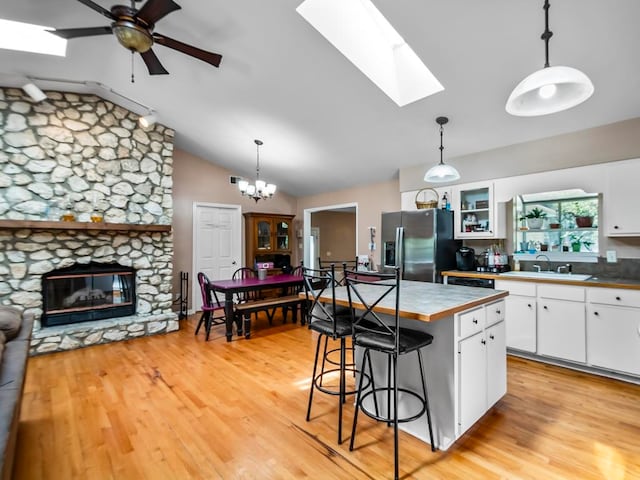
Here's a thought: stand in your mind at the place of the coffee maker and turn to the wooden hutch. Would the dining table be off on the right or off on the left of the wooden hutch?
left

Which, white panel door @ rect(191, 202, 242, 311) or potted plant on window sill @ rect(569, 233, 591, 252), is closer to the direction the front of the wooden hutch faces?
the potted plant on window sill

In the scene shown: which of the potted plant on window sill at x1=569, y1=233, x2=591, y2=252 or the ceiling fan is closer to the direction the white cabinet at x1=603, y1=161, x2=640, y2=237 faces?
the ceiling fan

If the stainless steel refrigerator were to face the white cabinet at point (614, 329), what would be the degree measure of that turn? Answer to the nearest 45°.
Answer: approximately 90° to its left

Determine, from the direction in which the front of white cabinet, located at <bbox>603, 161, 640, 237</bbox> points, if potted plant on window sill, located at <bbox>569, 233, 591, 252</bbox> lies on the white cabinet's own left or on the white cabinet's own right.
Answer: on the white cabinet's own right

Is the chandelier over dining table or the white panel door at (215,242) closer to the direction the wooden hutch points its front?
the chandelier over dining table
